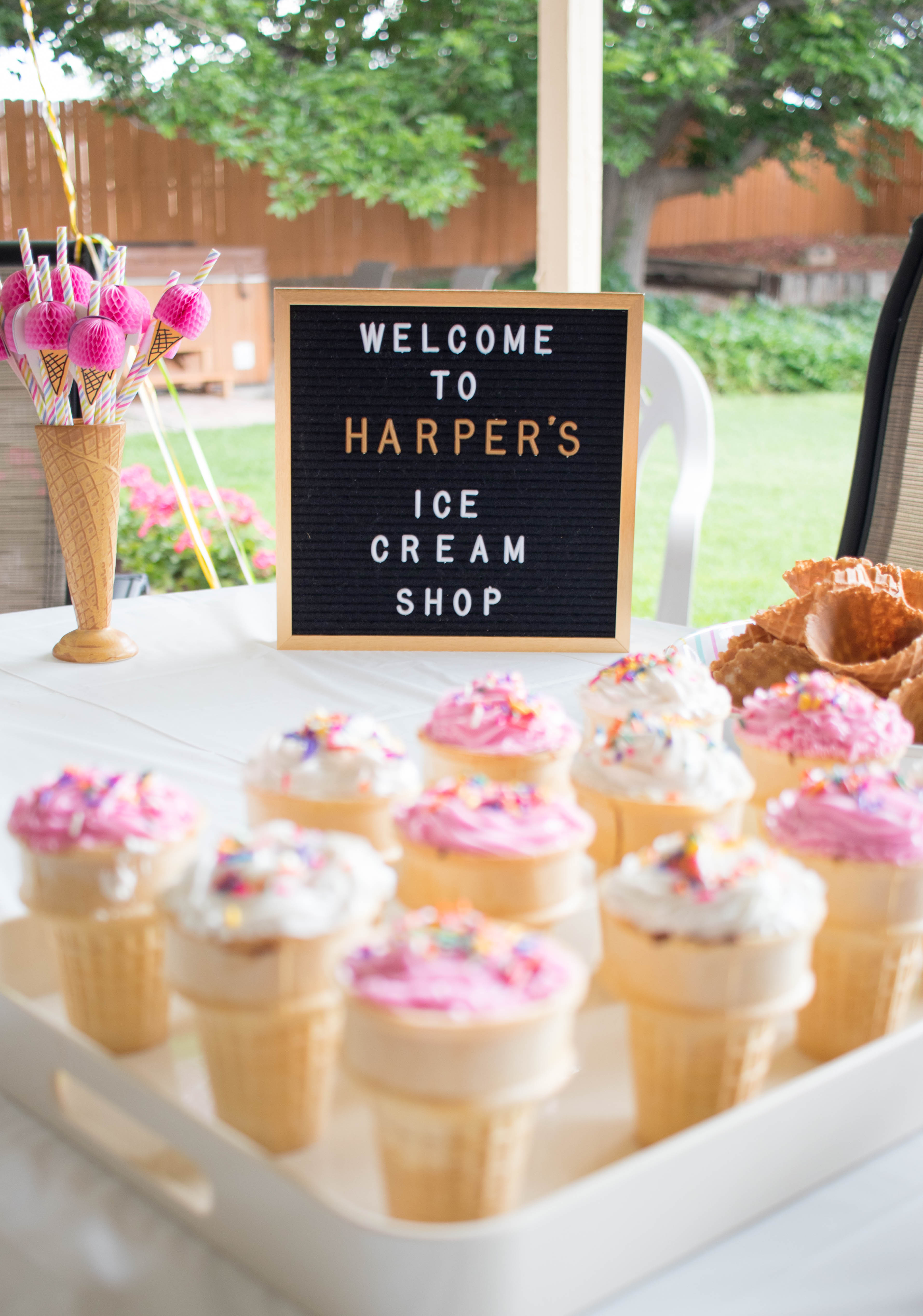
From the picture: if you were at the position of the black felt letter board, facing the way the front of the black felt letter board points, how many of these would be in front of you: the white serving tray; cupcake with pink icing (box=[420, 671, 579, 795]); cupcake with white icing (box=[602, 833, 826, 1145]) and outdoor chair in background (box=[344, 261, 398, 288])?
3

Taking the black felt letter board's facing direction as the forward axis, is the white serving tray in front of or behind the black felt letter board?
in front

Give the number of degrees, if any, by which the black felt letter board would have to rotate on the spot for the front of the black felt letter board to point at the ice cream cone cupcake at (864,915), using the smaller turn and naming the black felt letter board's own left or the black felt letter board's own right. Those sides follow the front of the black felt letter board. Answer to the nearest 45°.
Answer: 0° — it already faces it

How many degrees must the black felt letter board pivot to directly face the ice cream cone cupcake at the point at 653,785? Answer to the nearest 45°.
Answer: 0° — it already faces it

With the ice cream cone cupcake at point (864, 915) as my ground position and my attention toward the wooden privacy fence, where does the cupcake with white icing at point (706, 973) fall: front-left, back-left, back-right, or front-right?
back-left

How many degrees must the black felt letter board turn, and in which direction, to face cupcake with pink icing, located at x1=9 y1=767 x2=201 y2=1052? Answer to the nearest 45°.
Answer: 0° — it already faces it

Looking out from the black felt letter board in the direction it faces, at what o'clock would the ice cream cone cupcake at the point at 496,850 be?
The ice cream cone cupcake is roughly at 12 o'clock from the black felt letter board.

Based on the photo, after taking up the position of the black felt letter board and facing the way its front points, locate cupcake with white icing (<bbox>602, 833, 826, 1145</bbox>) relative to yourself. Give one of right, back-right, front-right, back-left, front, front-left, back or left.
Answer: front

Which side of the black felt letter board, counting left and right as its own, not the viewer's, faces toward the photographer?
front

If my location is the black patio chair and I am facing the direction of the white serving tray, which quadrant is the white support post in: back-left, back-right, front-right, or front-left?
back-right

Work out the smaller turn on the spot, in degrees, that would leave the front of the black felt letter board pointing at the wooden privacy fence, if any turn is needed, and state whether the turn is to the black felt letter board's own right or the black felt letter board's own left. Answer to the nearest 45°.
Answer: approximately 180°

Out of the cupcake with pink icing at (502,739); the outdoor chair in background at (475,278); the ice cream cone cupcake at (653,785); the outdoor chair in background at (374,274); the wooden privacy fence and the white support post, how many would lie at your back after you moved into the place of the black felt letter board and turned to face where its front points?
4
